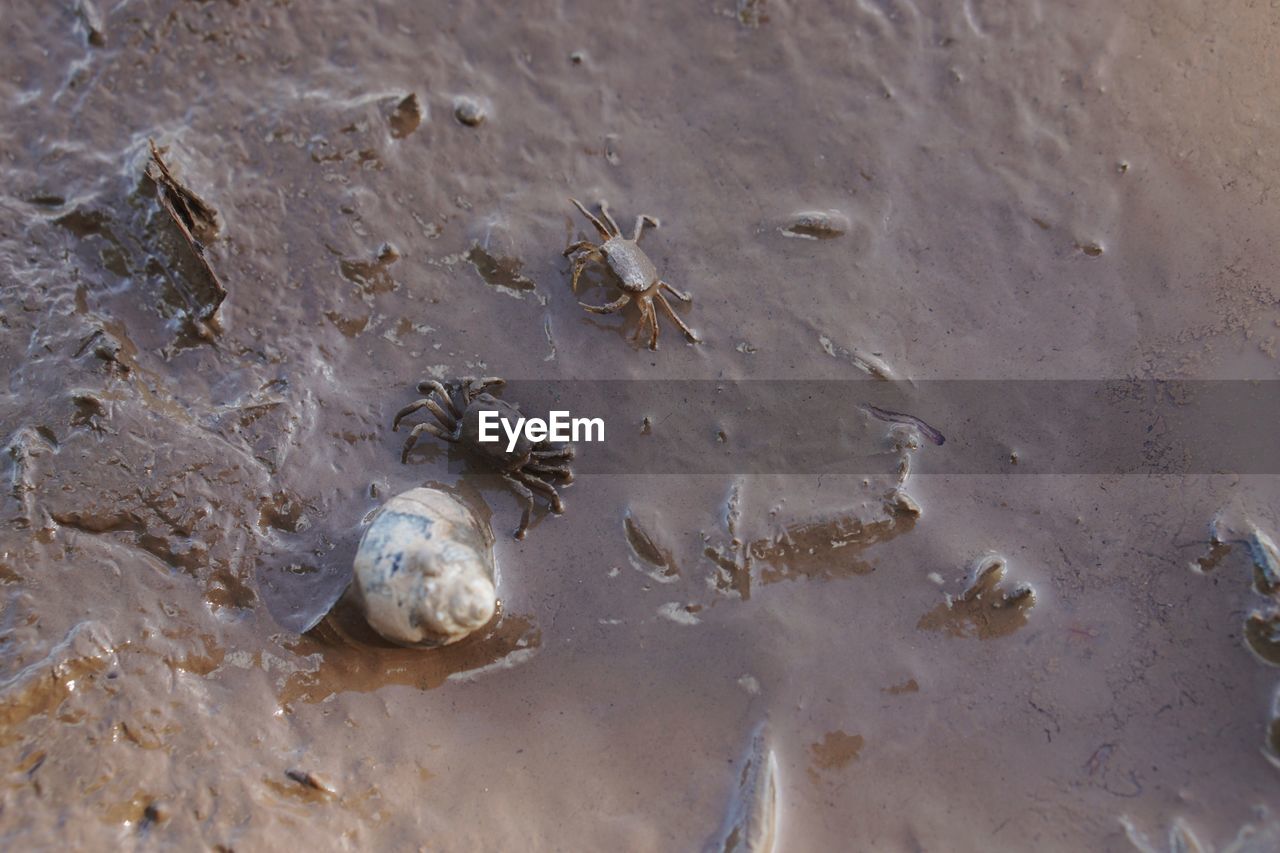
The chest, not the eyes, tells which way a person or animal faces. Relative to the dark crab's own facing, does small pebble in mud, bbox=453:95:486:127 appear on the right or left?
on its left

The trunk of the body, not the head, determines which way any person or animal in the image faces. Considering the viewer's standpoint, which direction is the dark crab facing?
facing away from the viewer and to the right of the viewer

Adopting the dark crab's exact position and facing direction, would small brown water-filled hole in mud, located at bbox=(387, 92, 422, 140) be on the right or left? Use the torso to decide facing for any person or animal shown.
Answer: on its left

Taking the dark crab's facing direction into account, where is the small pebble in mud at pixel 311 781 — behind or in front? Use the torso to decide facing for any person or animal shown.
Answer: behind

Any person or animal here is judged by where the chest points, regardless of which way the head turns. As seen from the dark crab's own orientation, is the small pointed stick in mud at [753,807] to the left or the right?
on its right

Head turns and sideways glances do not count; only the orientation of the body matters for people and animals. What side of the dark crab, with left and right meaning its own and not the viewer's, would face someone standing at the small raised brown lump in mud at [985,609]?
right
